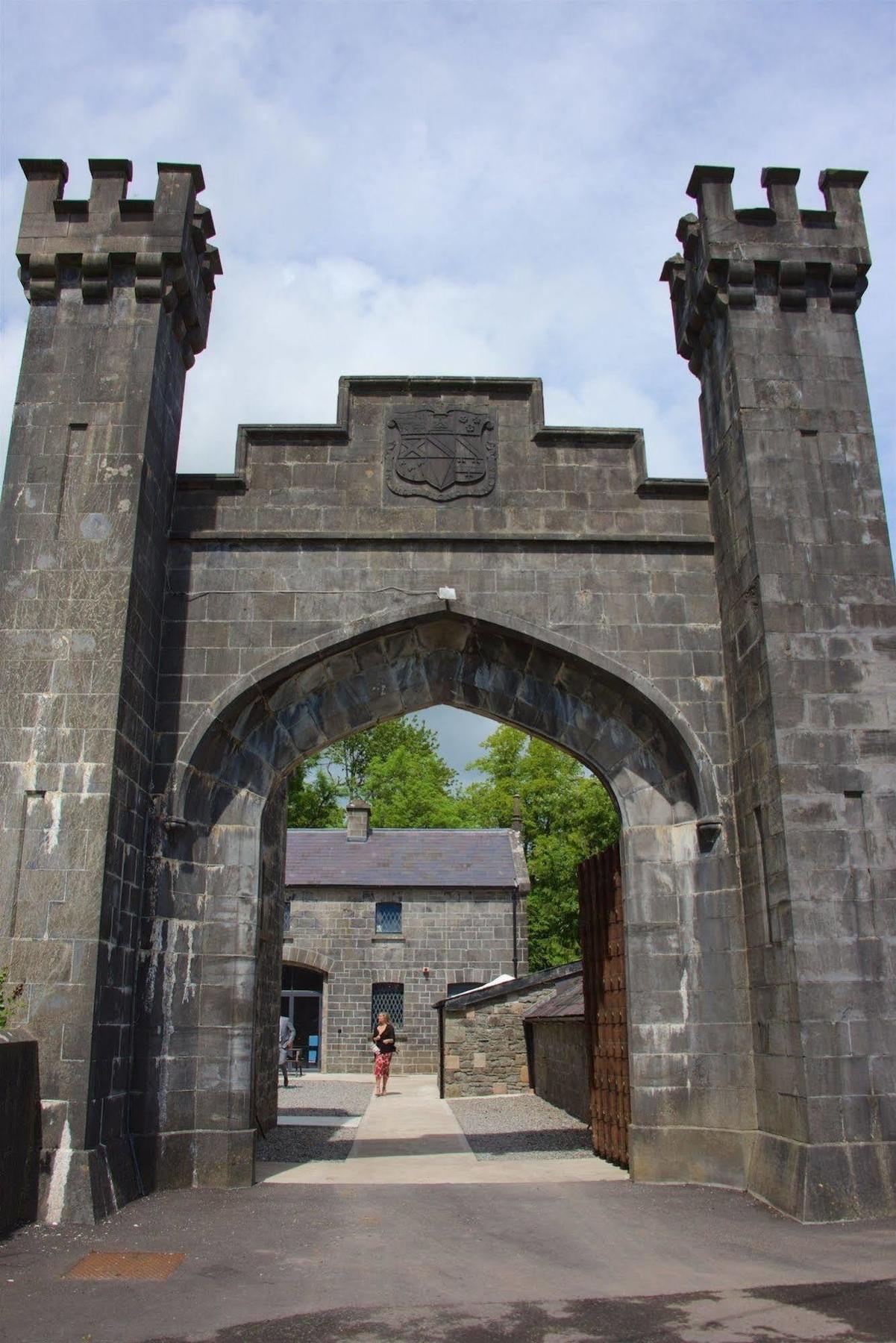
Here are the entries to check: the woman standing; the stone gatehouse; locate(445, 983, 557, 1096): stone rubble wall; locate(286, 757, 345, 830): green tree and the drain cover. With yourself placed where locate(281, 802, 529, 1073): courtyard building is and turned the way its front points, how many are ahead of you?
4

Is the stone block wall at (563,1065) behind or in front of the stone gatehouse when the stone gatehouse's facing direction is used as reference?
behind

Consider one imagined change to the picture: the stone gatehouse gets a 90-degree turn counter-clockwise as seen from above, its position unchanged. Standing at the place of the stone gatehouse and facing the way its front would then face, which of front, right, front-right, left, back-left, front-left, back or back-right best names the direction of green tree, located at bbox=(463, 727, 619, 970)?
left

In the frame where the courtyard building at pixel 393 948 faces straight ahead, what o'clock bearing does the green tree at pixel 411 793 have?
The green tree is roughly at 6 o'clock from the courtyard building.

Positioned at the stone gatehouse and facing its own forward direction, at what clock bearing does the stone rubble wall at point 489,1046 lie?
The stone rubble wall is roughly at 6 o'clock from the stone gatehouse.

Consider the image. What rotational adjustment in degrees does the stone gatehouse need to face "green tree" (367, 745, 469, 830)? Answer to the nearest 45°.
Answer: approximately 180°

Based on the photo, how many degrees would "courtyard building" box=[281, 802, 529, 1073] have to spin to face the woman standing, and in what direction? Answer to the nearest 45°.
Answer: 0° — it already faces them

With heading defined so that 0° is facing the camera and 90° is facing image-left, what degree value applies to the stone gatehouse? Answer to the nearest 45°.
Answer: approximately 0°

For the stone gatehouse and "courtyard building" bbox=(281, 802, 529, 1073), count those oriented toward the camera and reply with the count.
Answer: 2

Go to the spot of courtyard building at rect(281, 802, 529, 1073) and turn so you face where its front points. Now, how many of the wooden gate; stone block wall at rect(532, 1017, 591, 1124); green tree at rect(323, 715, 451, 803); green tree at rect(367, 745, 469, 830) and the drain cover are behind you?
2

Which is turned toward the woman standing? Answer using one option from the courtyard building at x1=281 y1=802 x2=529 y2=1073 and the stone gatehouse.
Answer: the courtyard building

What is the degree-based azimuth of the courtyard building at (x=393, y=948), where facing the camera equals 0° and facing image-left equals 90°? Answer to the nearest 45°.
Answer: approximately 0°

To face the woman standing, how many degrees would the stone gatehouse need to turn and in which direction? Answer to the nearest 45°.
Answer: approximately 180°

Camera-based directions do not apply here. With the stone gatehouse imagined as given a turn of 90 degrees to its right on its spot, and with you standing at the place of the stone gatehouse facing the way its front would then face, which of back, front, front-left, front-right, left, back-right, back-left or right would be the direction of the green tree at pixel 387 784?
right
